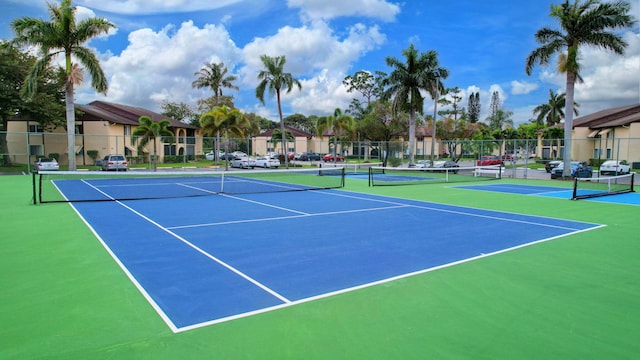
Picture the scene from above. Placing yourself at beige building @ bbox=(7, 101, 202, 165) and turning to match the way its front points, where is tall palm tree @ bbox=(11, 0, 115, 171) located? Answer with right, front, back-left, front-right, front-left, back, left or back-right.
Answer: front-right

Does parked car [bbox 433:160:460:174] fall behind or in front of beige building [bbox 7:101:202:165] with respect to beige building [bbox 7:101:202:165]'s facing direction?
in front

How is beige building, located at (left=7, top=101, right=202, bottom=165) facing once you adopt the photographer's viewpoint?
facing the viewer and to the right of the viewer

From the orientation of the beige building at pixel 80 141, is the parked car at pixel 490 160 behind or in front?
in front

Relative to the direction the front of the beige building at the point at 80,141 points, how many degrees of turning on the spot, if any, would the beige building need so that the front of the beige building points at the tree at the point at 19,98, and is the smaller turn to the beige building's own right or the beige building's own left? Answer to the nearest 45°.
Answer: approximately 90° to the beige building's own right
